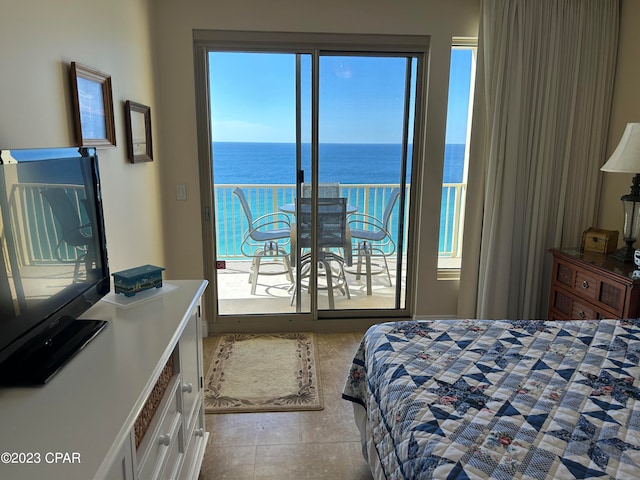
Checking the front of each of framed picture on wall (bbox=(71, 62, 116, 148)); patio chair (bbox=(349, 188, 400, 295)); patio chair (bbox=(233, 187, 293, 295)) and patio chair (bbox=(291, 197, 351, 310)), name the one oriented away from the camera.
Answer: patio chair (bbox=(291, 197, 351, 310))

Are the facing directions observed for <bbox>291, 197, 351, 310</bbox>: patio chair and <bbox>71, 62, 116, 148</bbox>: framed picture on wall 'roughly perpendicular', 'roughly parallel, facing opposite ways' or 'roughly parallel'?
roughly perpendicular

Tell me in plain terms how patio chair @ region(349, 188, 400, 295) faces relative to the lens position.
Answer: facing to the left of the viewer

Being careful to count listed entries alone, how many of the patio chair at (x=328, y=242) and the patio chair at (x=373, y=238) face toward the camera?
0

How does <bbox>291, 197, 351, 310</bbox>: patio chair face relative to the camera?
away from the camera

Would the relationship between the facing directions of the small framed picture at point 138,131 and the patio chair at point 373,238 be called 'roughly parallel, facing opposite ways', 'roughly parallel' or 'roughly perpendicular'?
roughly parallel, facing opposite ways

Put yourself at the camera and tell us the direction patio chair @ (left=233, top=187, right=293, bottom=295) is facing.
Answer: facing to the right of the viewer

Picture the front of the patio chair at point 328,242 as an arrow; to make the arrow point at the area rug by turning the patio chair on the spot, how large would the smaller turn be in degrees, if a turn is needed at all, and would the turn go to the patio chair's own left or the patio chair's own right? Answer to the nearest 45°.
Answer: approximately 135° to the patio chair's own left

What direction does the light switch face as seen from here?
toward the camera

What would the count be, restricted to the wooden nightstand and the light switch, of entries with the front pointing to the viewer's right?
0

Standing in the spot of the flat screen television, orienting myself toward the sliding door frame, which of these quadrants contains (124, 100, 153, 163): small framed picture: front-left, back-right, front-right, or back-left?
front-left

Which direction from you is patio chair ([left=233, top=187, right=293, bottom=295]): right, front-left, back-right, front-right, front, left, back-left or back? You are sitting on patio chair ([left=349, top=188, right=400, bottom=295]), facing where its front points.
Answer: front

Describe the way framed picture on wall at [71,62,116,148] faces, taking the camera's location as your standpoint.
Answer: facing the viewer and to the right of the viewer

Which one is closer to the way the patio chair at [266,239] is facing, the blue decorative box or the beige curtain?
the beige curtain

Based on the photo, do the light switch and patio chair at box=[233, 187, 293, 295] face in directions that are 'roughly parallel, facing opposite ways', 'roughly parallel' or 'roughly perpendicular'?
roughly perpendicular

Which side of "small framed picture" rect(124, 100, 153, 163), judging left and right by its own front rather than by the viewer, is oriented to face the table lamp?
front

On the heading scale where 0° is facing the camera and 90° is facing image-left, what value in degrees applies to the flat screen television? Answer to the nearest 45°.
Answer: approximately 315°

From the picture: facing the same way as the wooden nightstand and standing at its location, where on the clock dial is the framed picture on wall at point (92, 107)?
The framed picture on wall is roughly at 12 o'clock from the wooden nightstand.
